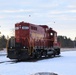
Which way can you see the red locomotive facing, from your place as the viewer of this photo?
facing the viewer and to the left of the viewer
